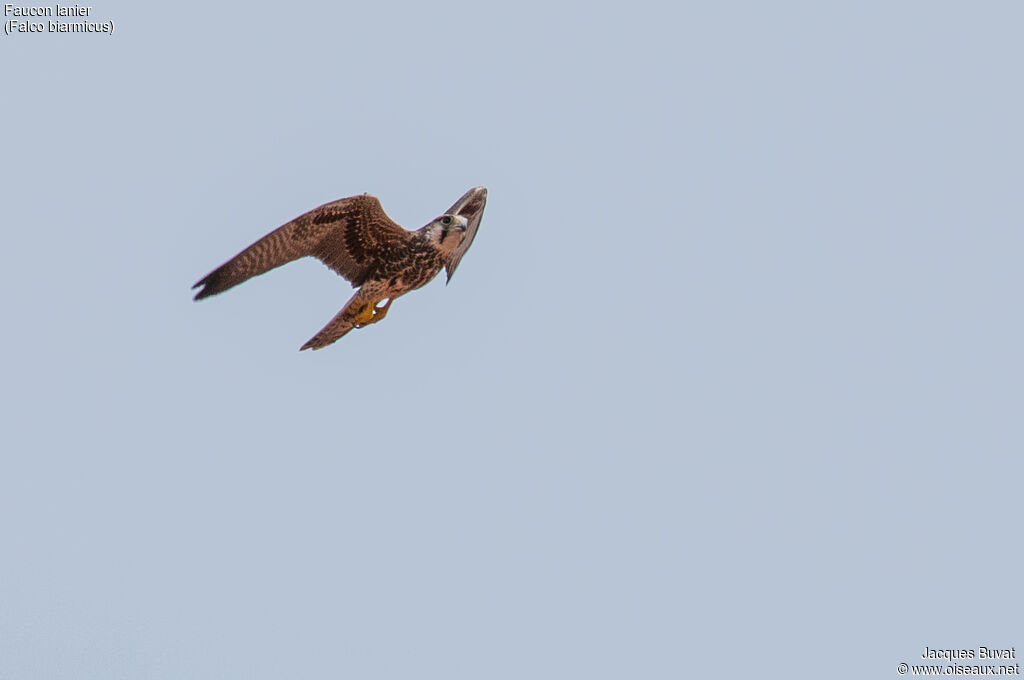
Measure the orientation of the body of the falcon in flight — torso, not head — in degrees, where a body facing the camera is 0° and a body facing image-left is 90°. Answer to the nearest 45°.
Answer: approximately 315°
